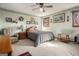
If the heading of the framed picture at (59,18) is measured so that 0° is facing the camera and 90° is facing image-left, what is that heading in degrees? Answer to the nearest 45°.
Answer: approximately 45°

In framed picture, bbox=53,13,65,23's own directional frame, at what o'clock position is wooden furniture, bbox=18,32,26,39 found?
The wooden furniture is roughly at 1 o'clock from the framed picture.

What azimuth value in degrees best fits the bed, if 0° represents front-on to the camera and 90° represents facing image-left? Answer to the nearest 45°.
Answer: approximately 315°
